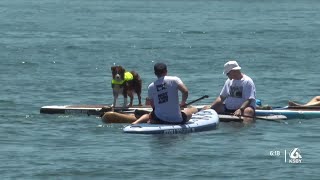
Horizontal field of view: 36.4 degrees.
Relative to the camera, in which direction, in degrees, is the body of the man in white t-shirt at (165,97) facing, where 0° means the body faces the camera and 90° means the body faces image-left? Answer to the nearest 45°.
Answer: approximately 180°

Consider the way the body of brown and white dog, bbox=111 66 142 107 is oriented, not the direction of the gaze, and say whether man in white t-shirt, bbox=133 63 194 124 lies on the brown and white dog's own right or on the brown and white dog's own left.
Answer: on the brown and white dog's own left

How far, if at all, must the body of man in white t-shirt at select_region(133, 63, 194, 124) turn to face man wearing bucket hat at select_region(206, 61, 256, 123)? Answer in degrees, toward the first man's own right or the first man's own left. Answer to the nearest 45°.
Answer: approximately 45° to the first man's own right

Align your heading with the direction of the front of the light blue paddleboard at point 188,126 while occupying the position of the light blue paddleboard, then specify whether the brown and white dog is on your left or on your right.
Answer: on your left

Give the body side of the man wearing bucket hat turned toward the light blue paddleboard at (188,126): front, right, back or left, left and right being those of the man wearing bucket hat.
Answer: front

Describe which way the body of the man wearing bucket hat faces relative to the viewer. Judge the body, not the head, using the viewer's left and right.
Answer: facing the viewer and to the left of the viewer

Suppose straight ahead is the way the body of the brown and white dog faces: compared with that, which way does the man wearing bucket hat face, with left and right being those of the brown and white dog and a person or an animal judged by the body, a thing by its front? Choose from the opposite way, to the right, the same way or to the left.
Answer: the same way

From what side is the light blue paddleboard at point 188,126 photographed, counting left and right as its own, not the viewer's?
right

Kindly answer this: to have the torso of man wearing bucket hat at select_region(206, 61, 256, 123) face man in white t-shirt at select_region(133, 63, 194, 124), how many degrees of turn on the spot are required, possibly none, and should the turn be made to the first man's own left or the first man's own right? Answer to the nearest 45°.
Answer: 0° — they already face them
